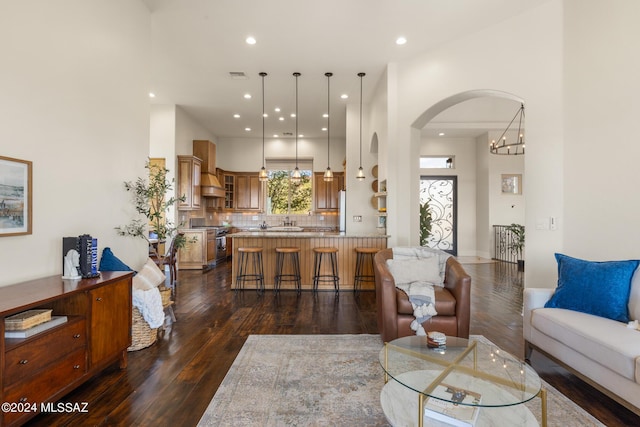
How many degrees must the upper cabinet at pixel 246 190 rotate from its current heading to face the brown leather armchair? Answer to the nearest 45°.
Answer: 0° — it already faces it

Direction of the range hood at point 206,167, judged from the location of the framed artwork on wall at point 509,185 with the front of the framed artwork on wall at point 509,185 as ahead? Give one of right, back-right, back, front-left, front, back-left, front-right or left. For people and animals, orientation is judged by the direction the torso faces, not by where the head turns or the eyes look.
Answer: front-right

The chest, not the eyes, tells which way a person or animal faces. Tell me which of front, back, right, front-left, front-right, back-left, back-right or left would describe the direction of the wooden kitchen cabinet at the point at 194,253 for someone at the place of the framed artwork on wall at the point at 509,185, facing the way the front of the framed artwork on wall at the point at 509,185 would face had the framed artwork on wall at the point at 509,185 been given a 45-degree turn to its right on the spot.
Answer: front

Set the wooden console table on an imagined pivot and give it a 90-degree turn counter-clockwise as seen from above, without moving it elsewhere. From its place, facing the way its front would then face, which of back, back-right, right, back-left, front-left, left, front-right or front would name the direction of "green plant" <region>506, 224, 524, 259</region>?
front-right

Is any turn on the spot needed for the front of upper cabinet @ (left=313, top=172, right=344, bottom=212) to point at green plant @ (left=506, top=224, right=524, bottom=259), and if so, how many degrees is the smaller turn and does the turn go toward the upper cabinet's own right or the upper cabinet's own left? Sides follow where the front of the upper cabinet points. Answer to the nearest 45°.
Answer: approximately 90° to the upper cabinet's own left

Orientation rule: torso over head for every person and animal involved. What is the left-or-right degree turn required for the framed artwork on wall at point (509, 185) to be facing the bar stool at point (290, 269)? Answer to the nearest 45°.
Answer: approximately 45° to its right

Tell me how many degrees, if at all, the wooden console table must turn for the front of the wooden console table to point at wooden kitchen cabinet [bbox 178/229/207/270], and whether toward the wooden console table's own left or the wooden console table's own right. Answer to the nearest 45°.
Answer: approximately 90° to the wooden console table's own left

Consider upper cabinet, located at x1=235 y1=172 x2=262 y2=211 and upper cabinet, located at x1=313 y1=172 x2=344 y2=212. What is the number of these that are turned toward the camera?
2

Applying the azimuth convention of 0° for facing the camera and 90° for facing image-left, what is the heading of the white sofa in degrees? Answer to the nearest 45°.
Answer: approximately 45°

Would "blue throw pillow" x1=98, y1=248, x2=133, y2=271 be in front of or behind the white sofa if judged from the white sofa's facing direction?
in front

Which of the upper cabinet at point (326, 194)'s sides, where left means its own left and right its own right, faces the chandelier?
left

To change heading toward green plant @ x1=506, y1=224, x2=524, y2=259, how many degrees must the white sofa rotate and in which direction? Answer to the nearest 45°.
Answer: approximately 135° to its right

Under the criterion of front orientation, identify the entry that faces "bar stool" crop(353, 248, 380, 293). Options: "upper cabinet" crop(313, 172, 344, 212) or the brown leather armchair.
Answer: the upper cabinet
